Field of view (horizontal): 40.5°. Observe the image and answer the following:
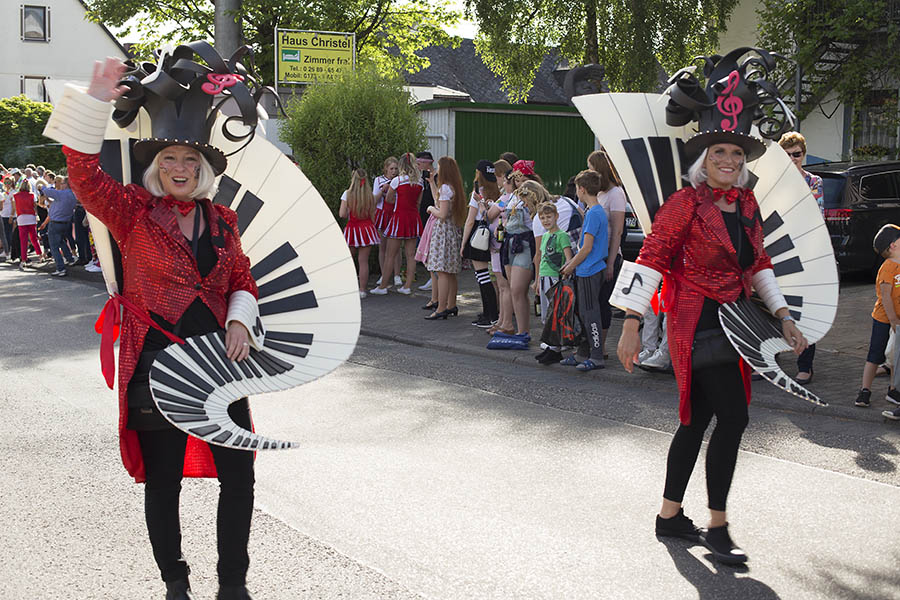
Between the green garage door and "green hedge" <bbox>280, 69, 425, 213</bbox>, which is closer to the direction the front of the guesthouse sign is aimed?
the green hedge

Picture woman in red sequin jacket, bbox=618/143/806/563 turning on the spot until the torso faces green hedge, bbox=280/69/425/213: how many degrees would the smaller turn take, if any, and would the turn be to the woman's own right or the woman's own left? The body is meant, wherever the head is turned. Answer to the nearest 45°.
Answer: approximately 180°

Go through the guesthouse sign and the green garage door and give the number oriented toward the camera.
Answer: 2

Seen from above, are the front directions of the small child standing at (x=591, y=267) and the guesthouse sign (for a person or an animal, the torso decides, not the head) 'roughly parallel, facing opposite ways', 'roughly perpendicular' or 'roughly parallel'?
roughly perpendicular

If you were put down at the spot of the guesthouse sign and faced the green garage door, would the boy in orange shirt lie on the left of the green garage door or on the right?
right

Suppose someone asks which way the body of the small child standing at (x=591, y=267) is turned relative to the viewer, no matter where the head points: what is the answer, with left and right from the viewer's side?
facing to the left of the viewer

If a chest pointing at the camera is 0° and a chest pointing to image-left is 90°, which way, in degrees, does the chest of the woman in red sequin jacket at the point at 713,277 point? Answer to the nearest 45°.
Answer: approximately 315°

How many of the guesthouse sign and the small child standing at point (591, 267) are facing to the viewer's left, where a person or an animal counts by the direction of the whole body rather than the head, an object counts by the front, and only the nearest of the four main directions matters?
1

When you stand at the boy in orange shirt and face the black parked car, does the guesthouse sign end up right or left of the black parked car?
left
